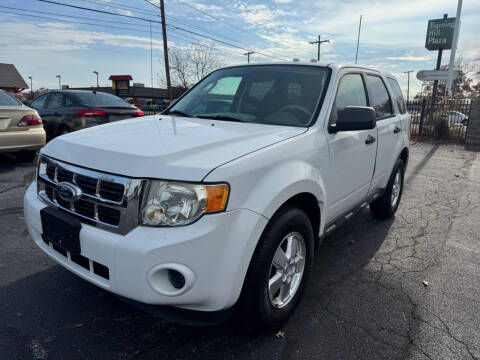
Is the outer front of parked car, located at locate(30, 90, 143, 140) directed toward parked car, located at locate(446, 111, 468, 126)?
no

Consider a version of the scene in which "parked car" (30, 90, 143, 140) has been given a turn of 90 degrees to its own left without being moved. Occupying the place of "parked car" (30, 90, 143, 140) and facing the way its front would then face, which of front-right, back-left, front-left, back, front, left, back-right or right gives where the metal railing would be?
back-left

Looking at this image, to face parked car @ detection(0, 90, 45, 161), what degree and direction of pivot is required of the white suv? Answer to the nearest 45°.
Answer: approximately 90° to its right

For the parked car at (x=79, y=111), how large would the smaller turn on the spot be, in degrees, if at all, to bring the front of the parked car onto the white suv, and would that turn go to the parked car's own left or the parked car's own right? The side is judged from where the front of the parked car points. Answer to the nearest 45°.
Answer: approximately 135° to the parked car's own left

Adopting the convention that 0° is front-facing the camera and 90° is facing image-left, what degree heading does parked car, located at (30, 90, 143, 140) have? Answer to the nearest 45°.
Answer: approximately 135°

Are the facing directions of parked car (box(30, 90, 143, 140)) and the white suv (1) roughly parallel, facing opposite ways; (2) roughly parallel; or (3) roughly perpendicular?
roughly perpendicular

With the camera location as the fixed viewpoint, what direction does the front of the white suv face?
facing the viewer and to the left of the viewer

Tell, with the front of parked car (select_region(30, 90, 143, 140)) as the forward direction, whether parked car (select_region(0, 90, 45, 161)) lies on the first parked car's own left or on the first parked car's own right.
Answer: on the first parked car's own left

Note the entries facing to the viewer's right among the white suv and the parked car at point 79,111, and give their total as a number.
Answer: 0

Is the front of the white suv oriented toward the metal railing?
no

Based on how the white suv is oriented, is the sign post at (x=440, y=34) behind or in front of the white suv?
behind

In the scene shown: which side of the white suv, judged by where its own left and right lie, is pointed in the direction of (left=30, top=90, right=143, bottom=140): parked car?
right
